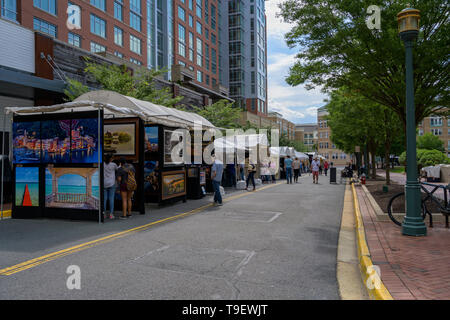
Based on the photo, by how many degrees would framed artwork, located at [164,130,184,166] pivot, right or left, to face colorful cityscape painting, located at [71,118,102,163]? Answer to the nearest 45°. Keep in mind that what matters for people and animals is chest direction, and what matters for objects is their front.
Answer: approximately 90° to its right

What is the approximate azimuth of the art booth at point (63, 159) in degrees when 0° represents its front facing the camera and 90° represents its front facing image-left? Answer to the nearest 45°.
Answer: approximately 315°

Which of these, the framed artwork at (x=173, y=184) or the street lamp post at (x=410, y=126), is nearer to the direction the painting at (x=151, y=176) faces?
the street lamp post
